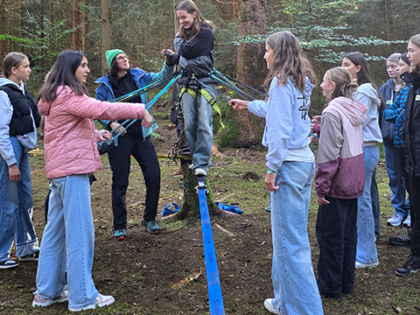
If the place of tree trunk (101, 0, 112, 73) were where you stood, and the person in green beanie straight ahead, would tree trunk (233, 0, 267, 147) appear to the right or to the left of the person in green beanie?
left

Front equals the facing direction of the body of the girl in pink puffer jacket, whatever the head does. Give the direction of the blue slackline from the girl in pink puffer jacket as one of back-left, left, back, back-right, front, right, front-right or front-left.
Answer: front-right

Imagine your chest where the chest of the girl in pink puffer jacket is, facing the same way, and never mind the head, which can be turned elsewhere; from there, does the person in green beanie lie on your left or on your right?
on your left

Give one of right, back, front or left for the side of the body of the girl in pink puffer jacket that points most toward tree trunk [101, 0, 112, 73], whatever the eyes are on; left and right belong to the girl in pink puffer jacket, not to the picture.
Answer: left

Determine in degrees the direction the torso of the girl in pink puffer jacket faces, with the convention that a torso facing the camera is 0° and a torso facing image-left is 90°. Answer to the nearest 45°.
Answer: approximately 270°

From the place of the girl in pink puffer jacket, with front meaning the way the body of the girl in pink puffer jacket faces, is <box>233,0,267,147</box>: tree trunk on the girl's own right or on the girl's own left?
on the girl's own left
